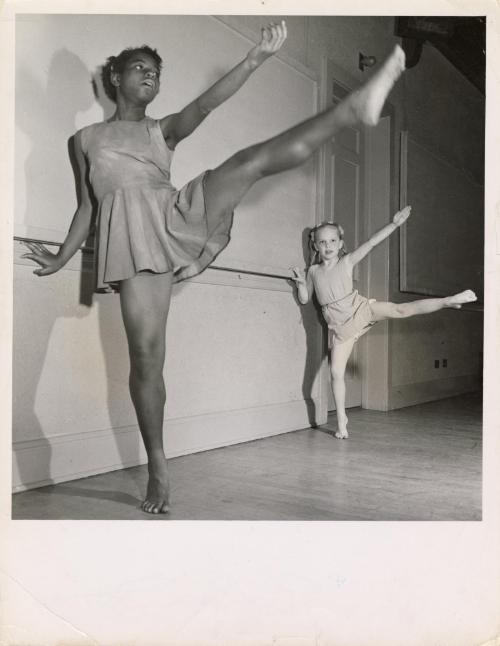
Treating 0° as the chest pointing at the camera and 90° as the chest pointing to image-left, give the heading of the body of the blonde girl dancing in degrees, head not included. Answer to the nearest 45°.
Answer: approximately 0°
